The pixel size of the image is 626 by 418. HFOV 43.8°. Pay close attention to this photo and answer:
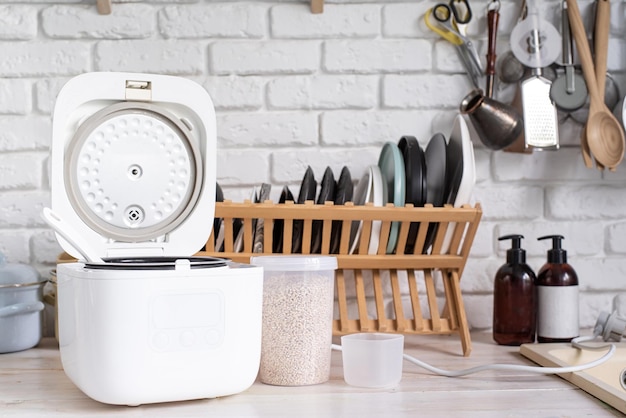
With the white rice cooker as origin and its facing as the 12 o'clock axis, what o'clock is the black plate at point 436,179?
The black plate is roughly at 8 o'clock from the white rice cooker.

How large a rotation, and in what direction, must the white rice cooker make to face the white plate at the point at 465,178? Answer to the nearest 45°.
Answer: approximately 90° to its left

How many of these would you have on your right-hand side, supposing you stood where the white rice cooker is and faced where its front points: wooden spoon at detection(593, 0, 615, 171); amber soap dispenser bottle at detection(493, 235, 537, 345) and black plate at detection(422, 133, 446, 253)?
0

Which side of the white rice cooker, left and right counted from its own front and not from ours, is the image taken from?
front

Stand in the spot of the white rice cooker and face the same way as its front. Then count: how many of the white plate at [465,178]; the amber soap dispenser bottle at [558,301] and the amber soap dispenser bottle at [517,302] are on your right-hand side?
0

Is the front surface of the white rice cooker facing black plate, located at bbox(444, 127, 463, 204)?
no

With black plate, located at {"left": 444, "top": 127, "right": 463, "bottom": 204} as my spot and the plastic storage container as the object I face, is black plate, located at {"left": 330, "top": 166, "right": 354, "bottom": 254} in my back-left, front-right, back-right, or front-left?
front-right

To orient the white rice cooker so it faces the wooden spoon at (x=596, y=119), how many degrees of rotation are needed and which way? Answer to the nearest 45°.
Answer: approximately 90° to its left

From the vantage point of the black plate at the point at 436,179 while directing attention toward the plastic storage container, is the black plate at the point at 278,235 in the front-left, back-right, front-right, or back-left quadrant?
front-right

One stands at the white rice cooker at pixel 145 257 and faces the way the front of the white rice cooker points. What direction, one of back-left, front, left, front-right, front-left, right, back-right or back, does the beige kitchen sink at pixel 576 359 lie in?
left

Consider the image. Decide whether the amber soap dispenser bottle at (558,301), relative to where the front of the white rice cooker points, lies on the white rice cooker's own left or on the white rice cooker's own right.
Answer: on the white rice cooker's own left
